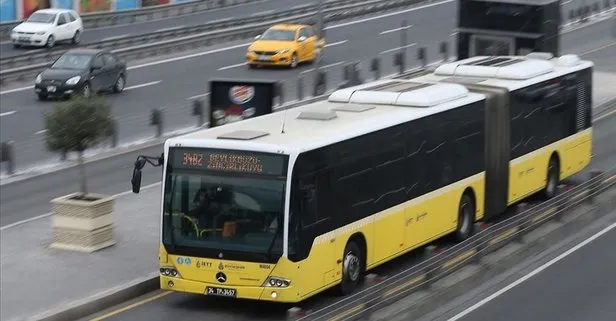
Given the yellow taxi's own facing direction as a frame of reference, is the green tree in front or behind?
in front

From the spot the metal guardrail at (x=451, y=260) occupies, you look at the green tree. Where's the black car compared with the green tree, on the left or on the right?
right

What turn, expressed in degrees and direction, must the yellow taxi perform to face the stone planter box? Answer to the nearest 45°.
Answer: approximately 45° to its left

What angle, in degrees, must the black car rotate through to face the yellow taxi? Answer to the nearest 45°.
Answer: approximately 180°

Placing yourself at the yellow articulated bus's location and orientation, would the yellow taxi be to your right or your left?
on your right

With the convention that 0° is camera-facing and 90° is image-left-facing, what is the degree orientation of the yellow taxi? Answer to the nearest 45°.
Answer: approximately 45°

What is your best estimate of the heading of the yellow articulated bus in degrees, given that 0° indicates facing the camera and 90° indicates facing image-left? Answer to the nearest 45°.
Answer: approximately 45°

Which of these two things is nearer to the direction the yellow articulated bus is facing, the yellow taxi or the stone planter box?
the stone planter box

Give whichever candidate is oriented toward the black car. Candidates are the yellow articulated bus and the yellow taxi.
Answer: the yellow taxi
